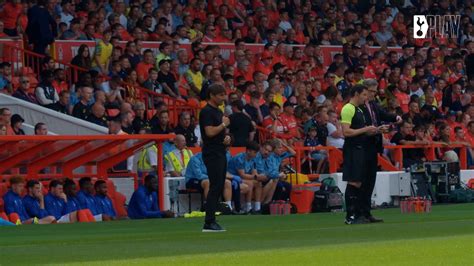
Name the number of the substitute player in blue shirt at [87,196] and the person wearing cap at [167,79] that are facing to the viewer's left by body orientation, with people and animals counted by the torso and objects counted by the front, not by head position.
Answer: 0

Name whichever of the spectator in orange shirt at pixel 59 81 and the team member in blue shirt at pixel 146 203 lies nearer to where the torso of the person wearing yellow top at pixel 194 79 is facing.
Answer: the team member in blue shirt

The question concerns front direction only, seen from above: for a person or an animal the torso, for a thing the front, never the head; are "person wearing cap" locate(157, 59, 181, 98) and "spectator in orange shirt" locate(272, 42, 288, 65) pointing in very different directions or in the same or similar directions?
same or similar directions

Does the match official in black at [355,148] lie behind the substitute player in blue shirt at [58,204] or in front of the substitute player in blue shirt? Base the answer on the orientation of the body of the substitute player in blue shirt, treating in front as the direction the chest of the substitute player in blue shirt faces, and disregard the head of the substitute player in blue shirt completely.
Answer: in front

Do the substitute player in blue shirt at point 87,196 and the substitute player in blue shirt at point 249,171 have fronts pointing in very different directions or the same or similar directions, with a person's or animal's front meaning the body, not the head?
same or similar directions

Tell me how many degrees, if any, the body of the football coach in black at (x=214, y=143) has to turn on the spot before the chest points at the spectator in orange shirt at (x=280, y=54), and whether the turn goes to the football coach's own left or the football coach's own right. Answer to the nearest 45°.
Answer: approximately 90° to the football coach's own left

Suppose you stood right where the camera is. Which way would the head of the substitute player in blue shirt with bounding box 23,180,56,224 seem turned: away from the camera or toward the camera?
toward the camera

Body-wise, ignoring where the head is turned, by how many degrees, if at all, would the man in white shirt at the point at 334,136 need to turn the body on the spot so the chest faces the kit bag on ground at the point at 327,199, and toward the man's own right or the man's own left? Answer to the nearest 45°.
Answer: approximately 45° to the man's own right

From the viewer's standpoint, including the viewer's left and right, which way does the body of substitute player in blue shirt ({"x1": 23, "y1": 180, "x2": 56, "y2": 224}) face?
facing the viewer and to the right of the viewer

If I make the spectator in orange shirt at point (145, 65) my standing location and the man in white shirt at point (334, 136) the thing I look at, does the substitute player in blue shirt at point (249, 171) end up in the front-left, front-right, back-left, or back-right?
front-right

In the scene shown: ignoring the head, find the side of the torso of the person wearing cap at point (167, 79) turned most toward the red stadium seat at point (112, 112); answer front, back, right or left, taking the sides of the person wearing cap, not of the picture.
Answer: right
